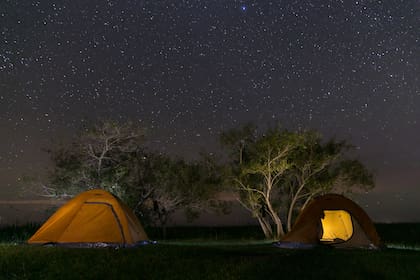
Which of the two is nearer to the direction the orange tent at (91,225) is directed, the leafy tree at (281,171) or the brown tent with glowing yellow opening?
the brown tent with glowing yellow opening

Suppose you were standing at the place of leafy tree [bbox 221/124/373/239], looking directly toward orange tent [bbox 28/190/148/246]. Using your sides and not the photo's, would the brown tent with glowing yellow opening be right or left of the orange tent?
left

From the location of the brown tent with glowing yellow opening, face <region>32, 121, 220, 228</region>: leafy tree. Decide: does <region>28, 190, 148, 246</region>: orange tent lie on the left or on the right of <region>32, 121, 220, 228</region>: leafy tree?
left

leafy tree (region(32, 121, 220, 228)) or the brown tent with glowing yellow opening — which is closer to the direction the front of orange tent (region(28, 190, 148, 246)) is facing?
the brown tent with glowing yellow opening

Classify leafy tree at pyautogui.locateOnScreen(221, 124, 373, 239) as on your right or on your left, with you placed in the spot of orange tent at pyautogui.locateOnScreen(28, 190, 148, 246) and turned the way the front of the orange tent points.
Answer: on your left

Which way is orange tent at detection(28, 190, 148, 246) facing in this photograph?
toward the camera

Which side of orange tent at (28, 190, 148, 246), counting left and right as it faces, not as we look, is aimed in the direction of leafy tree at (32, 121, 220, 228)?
back

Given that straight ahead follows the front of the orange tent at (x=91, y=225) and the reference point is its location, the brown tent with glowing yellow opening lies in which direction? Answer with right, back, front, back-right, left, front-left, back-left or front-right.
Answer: left
